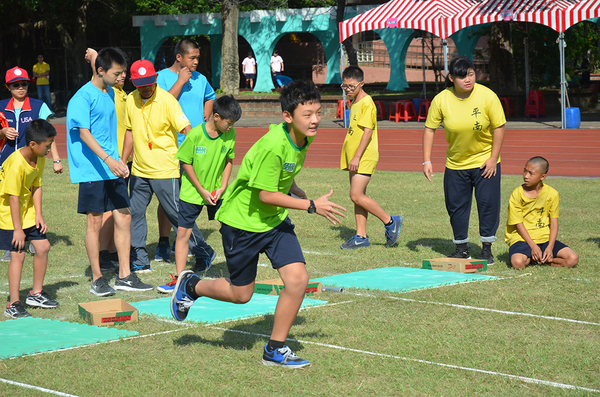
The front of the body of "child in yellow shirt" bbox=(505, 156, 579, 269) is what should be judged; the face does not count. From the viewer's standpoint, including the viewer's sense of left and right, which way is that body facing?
facing the viewer

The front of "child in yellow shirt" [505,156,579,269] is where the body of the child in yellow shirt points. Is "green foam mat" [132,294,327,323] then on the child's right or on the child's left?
on the child's right

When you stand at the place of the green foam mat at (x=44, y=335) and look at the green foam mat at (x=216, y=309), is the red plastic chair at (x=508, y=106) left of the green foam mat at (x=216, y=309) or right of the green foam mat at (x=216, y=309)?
left

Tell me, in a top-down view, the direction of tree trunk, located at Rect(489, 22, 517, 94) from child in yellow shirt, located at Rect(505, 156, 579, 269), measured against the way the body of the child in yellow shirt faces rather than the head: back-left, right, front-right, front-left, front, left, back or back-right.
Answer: back

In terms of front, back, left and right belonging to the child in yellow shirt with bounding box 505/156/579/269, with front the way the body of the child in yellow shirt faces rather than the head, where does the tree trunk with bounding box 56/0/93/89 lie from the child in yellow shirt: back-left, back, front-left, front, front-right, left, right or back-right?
back-right

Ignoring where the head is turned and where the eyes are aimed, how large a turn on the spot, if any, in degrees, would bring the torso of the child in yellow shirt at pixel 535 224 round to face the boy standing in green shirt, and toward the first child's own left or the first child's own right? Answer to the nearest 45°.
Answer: approximately 45° to the first child's own right

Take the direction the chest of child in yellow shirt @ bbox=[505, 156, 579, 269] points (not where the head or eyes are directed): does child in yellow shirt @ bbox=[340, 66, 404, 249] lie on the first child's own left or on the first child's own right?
on the first child's own right

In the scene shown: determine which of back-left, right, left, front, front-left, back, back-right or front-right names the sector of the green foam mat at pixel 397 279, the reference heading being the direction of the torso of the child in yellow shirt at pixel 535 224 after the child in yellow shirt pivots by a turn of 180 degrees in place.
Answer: back-left

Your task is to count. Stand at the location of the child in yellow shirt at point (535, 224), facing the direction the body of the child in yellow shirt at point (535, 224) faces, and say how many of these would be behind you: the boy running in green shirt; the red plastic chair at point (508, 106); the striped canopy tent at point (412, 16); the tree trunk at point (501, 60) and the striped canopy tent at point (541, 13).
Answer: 4
